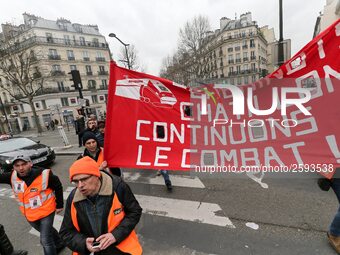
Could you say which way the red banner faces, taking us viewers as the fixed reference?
facing the viewer

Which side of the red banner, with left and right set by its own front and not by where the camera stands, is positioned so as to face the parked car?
right

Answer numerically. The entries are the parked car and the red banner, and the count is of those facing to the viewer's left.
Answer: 0

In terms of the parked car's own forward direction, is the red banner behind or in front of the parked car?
in front

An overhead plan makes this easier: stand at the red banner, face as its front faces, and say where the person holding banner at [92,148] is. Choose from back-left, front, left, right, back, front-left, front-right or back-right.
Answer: right
